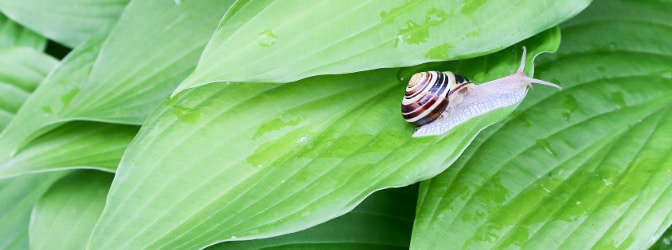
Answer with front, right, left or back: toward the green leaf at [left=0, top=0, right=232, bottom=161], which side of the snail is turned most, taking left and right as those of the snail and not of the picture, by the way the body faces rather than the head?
back

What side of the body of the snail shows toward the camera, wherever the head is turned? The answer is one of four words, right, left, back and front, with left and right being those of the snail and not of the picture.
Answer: right
